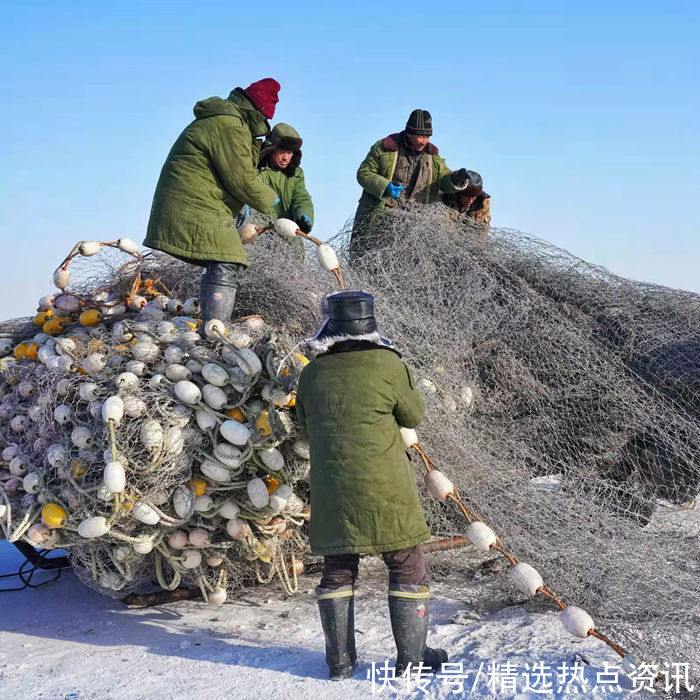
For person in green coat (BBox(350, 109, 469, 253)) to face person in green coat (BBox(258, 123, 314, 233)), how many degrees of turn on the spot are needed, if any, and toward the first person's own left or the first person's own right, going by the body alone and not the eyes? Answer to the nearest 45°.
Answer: approximately 135° to the first person's own right

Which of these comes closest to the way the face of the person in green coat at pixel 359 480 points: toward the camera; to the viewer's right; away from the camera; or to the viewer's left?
away from the camera

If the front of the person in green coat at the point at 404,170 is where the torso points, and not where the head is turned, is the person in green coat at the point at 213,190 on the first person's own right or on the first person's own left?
on the first person's own right

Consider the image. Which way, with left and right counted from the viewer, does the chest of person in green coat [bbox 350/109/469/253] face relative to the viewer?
facing the viewer and to the right of the viewer

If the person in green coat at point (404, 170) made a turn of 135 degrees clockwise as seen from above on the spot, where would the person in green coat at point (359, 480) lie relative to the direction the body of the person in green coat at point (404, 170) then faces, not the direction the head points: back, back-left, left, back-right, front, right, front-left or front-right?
left
